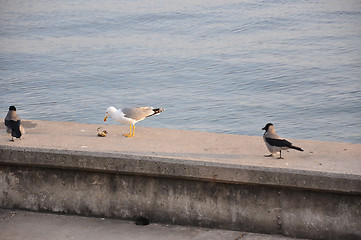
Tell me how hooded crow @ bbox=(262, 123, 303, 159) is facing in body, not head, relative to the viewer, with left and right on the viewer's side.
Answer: facing to the left of the viewer

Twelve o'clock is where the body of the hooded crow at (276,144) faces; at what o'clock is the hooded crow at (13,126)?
the hooded crow at (13,126) is roughly at 12 o'clock from the hooded crow at (276,144).
